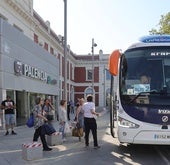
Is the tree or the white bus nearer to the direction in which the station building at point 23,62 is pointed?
the white bus

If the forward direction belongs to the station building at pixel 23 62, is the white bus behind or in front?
in front

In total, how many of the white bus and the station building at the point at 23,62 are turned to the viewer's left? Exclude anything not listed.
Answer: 0

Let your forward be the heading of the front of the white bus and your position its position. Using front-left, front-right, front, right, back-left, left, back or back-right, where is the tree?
back

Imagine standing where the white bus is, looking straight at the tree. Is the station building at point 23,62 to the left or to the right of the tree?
left

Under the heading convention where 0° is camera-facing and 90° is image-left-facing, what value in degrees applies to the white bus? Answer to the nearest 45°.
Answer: approximately 0°

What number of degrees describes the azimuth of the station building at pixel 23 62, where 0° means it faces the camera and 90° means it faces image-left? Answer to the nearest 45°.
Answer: approximately 315°

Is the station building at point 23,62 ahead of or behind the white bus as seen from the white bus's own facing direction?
behind
